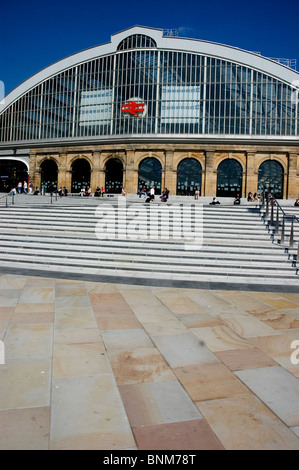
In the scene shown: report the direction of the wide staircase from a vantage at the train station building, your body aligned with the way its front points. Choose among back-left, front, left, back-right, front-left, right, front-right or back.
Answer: front

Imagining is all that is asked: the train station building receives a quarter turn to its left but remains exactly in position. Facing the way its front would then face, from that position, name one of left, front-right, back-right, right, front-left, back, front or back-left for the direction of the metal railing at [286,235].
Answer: right

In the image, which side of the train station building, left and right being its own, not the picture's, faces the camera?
front

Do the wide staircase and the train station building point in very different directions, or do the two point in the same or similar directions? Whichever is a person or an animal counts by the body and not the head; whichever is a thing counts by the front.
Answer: same or similar directions

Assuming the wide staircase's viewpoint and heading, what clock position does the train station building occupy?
The train station building is roughly at 6 o'clock from the wide staircase.

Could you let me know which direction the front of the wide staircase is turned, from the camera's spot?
facing the viewer

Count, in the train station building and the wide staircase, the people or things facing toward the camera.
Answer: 2
